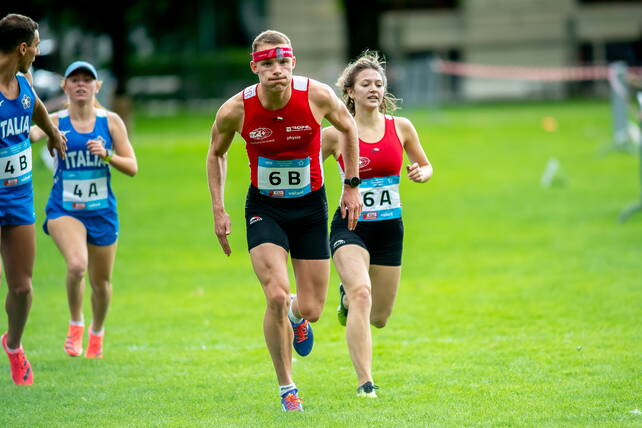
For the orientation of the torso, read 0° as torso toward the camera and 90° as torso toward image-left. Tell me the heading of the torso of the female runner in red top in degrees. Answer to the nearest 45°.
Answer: approximately 0°

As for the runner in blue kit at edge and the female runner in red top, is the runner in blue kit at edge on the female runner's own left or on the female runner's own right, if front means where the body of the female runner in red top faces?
on the female runner's own right
